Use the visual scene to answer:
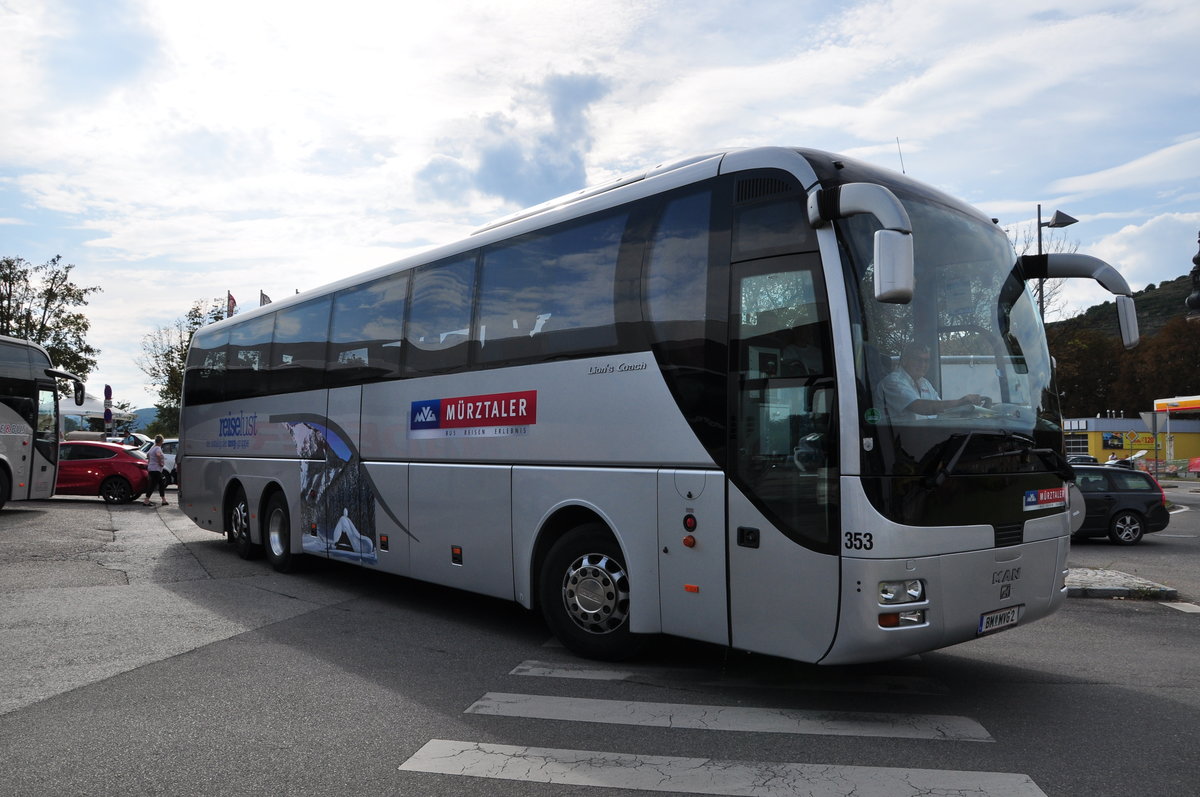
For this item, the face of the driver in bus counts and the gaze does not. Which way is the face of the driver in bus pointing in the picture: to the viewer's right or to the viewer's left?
to the viewer's right

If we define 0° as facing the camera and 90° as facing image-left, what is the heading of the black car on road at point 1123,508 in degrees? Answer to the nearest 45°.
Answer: approximately 90°

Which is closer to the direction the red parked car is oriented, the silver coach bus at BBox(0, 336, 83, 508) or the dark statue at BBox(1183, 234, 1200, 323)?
the silver coach bus

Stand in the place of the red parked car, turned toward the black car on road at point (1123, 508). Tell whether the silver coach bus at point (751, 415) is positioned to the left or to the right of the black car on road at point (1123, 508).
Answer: right

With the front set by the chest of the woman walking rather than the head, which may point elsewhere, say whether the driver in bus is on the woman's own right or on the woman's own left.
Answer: on the woman's own left

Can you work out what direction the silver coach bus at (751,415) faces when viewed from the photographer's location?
facing the viewer and to the right of the viewer

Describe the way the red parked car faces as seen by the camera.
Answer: facing to the left of the viewer

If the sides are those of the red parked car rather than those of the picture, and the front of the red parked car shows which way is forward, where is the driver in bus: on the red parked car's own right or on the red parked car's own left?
on the red parked car's own left

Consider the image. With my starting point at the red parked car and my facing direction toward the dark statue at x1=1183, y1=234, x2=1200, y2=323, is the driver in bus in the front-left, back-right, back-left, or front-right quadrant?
front-right
